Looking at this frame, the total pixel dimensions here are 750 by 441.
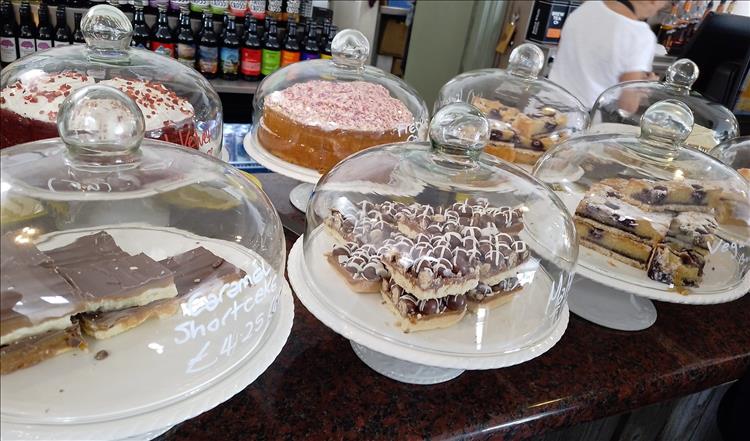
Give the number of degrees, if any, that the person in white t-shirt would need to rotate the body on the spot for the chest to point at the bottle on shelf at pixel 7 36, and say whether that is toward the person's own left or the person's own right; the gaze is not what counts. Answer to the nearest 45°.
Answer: approximately 180°

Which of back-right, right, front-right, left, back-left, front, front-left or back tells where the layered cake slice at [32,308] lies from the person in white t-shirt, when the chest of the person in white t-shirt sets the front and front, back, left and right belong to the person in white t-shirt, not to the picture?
back-right

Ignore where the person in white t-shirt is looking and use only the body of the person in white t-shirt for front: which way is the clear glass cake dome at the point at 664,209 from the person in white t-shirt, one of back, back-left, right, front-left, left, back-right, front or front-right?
back-right

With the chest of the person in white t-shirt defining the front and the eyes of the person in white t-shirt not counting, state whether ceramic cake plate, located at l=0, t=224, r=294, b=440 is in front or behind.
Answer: behind

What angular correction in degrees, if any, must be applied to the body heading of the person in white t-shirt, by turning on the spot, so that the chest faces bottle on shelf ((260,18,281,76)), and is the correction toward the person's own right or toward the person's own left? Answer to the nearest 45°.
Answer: approximately 135° to the person's own left

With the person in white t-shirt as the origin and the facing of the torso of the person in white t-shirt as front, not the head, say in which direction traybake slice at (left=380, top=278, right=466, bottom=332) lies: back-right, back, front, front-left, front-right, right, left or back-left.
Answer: back-right

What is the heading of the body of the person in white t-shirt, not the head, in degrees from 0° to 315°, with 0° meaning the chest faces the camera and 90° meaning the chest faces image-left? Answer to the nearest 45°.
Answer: approximately 225°

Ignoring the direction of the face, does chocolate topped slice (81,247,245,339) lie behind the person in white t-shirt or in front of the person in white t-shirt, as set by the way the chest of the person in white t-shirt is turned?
behind

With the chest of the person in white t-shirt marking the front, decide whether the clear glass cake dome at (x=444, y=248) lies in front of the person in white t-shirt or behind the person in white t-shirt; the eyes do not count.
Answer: behind
